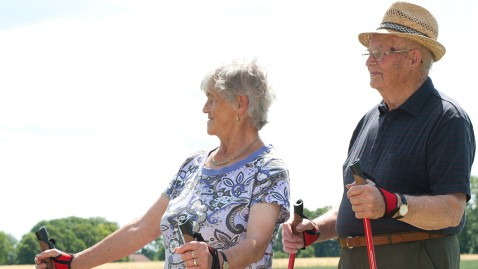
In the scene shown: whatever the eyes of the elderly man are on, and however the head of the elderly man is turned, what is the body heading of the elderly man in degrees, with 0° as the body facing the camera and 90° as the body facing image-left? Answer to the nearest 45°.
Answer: approximately 45°

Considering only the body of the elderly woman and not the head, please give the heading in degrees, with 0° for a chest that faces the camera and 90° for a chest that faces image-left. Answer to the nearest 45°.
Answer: approximately 45°

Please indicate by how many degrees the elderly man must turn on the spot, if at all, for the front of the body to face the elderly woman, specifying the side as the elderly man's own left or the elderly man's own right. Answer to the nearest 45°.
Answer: approximately 45° to the elderly man's own right

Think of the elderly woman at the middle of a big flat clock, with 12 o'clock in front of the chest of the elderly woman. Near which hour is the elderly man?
The elderly man is roughly at 8 o'clock from the elderly woman.

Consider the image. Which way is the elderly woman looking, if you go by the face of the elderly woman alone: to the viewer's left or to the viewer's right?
to the viewer's left
